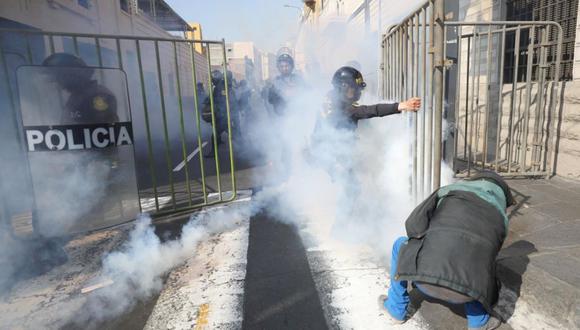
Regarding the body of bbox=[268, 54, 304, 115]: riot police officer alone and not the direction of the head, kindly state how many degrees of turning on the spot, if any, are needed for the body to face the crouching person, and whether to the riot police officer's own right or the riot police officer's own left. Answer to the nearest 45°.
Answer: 0° — they already face them

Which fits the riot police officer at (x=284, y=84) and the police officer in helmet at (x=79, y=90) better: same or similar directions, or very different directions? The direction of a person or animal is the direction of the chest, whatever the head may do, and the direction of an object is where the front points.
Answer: same or similar directions

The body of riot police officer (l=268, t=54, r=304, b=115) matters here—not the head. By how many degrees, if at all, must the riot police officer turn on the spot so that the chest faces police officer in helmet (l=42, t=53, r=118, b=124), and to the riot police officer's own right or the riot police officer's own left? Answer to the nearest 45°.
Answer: approximately 45° to the riot police officer's own right

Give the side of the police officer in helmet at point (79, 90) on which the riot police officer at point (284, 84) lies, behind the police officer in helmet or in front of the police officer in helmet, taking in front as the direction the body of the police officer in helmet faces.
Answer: behind

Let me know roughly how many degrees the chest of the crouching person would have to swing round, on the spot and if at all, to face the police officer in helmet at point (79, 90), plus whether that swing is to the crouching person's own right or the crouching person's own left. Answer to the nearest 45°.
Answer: approximately 135° to the crouching person's own left

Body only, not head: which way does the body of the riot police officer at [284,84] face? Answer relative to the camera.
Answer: toward the camera

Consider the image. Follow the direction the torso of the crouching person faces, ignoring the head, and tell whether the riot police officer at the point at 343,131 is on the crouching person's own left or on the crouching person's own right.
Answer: on the crouching person's own left

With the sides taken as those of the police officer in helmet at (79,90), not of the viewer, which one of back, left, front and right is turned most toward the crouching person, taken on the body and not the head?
left

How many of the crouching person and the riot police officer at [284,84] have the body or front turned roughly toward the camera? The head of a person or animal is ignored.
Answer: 1

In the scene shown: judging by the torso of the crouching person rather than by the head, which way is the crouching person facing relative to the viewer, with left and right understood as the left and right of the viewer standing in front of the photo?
facing away from the viewer and to the right of the viewer

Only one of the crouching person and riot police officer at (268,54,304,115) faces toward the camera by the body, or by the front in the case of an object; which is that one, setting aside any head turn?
the riot police officer

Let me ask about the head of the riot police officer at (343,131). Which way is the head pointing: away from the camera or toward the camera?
toward the camera

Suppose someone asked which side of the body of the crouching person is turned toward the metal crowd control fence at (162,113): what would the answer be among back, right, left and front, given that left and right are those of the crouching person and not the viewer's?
left
